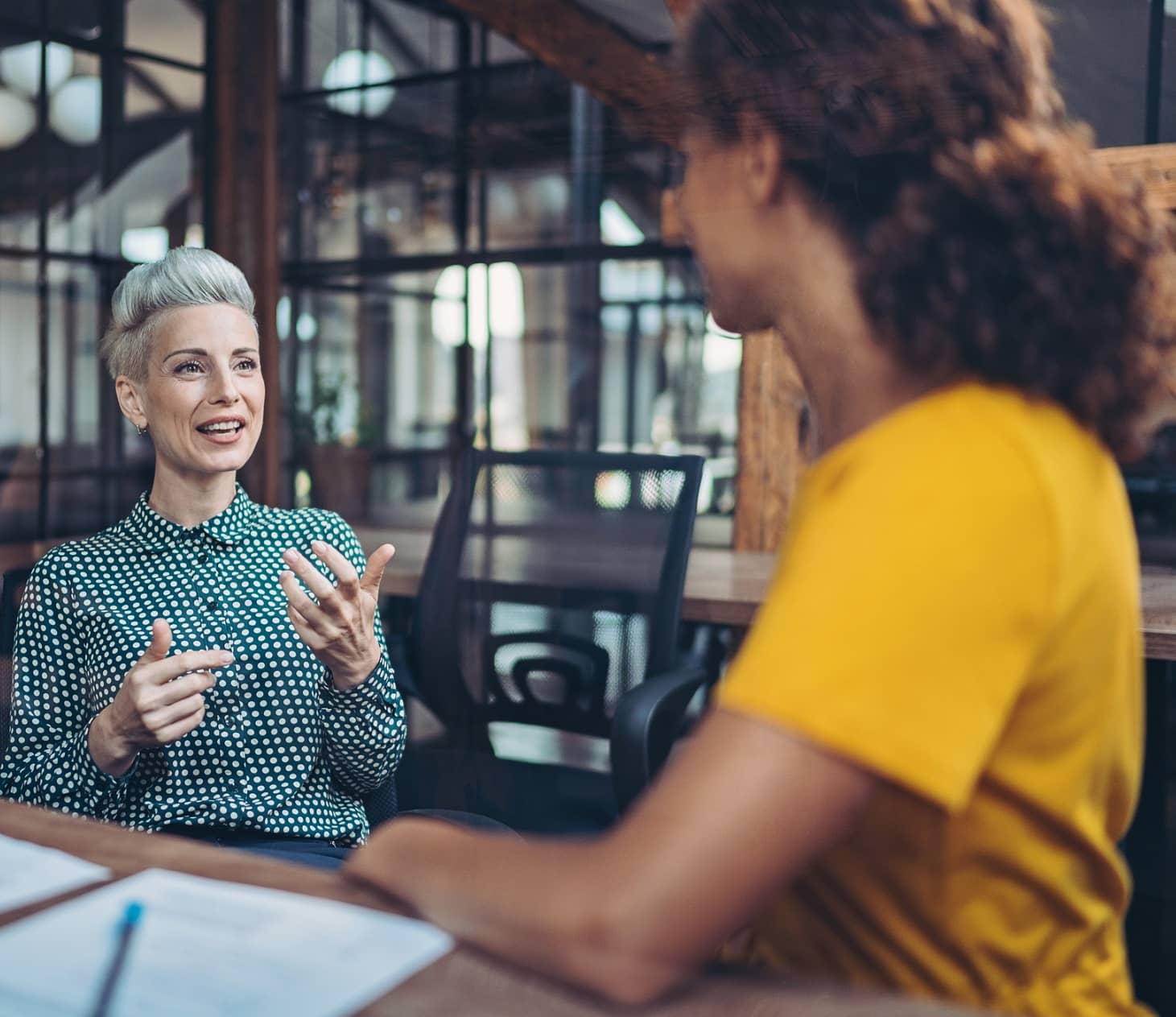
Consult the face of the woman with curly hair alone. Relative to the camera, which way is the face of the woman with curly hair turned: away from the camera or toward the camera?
away from the camera

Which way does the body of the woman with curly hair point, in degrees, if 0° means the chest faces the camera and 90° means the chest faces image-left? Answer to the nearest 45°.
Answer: approximately 135°

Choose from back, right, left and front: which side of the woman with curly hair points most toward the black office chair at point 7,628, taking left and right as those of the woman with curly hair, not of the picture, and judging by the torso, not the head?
front

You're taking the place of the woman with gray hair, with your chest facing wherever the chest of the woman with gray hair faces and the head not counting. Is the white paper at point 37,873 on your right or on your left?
on your right

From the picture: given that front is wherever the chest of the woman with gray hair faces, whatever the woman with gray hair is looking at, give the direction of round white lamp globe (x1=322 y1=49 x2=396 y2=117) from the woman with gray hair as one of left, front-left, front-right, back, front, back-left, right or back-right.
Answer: back-left

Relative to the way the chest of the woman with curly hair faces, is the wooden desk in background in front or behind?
in front

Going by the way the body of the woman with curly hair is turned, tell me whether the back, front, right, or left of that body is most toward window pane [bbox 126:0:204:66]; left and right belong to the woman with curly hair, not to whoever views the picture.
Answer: front

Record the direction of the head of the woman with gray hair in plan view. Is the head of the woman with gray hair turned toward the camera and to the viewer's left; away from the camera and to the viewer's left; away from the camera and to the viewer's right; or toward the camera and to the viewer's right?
toward the camera and to the viewer's right

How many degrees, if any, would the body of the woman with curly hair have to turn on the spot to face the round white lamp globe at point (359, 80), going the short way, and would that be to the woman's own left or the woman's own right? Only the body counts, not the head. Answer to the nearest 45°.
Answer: approximately 45° to the woman's own right

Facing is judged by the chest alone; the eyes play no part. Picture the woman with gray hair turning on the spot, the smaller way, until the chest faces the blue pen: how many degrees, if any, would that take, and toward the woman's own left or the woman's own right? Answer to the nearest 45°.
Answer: approximately 45° to the woman's own right

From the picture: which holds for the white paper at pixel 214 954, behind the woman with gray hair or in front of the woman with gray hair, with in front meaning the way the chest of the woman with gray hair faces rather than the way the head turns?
in front
